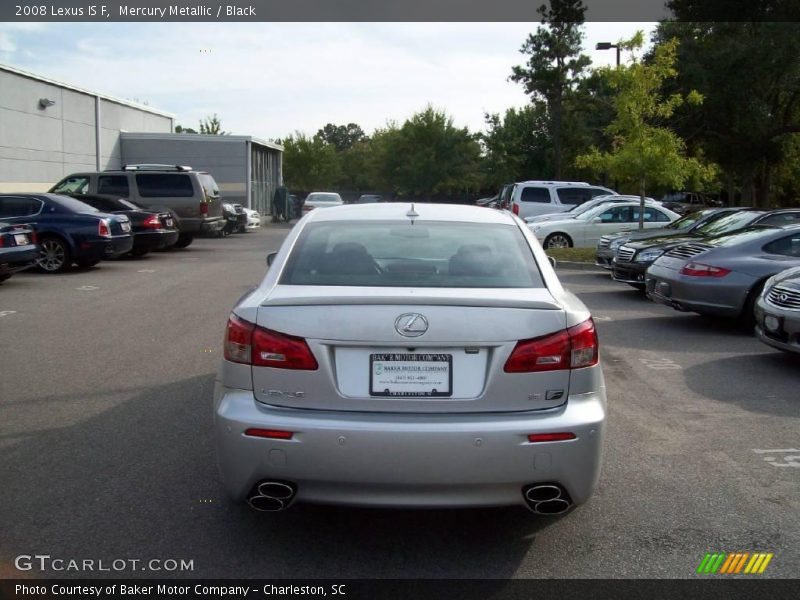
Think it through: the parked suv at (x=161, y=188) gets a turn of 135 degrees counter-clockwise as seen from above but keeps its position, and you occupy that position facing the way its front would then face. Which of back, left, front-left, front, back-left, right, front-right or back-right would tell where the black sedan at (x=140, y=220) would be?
front

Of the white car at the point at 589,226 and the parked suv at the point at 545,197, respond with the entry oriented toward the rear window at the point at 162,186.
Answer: the white car

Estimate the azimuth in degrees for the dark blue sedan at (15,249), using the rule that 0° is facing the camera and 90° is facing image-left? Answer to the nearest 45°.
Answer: approximately 135°

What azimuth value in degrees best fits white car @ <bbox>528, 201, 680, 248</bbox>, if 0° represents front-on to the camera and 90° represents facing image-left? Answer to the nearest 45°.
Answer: approximately 90°

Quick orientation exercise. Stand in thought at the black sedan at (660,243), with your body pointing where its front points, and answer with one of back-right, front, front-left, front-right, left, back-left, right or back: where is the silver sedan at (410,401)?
front-left

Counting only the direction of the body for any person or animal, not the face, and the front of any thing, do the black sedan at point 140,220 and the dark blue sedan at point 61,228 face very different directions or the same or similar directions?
same or similar directions

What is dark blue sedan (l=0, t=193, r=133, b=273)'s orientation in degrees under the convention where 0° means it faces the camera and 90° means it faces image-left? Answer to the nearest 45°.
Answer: approximately 135°

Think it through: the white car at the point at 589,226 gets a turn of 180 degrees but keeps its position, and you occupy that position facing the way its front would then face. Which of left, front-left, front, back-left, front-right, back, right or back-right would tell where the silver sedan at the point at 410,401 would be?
right

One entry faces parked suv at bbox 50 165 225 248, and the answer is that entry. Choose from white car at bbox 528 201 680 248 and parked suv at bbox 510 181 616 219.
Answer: the white car

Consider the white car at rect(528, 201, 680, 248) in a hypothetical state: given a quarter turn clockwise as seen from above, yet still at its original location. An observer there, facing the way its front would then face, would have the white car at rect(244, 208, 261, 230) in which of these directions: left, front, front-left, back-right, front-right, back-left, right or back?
front-left

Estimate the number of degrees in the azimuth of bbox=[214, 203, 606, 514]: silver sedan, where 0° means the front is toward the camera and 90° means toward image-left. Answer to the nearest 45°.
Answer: approximately 180°

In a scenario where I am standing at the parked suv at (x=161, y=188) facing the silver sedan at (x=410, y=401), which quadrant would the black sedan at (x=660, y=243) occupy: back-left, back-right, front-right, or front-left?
front-left

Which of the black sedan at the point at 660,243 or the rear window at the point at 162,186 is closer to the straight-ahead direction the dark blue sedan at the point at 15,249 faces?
the rear window
